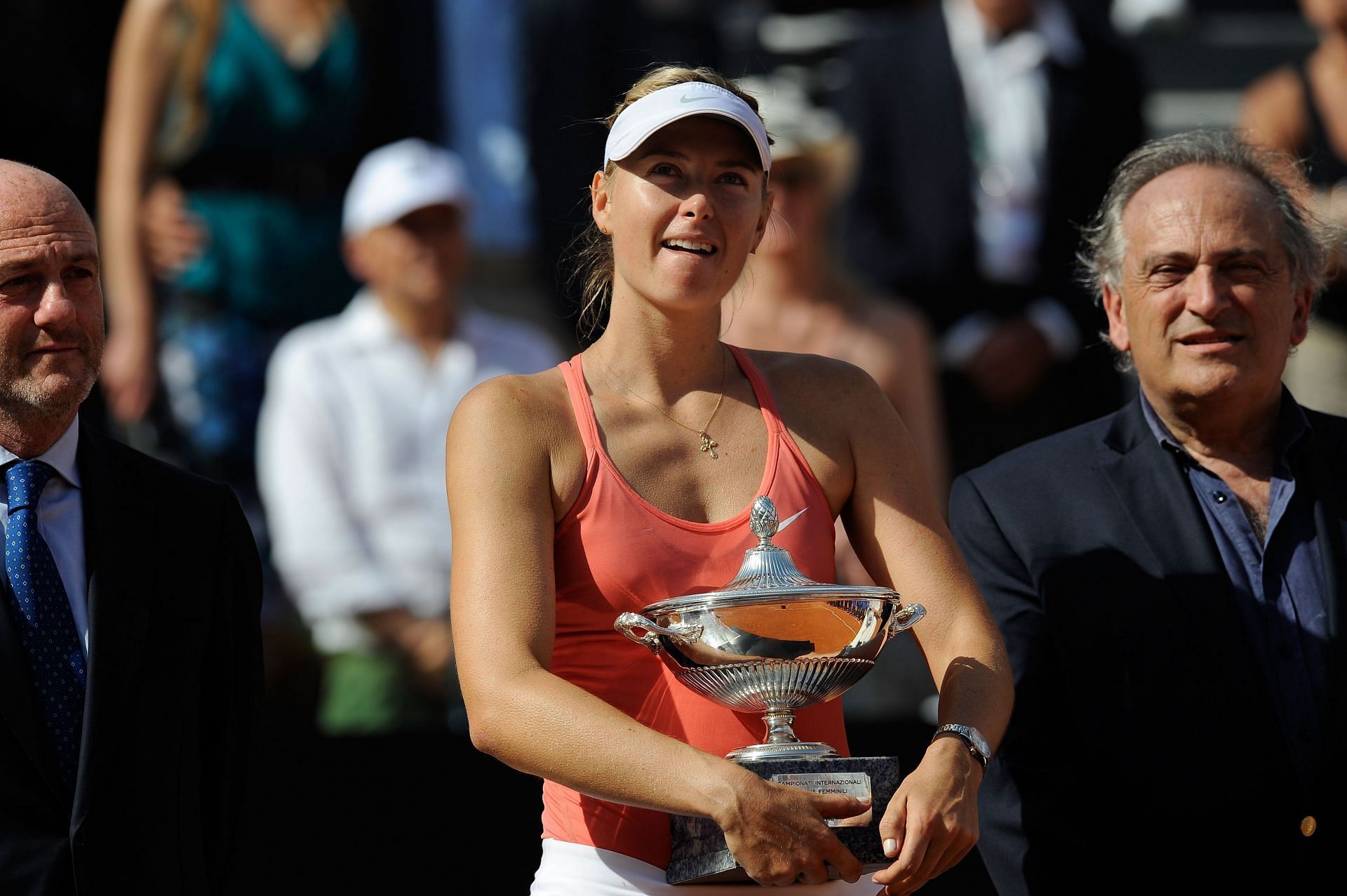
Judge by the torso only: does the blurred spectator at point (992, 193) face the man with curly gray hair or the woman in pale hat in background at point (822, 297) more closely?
the man with curly gray hair

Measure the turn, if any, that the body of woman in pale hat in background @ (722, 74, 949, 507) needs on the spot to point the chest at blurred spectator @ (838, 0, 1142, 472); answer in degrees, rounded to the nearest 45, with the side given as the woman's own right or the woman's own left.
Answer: approximately 135° to the woman's own left

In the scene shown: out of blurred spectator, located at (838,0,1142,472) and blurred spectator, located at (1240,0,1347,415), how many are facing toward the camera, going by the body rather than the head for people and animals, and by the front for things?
2

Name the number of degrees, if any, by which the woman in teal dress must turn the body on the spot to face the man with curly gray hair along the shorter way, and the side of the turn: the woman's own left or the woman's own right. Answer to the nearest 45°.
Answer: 0° — they already face them

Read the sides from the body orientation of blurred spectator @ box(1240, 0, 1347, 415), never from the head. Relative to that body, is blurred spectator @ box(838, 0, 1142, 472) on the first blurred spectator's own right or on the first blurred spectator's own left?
on the first blurred spectator's own right
